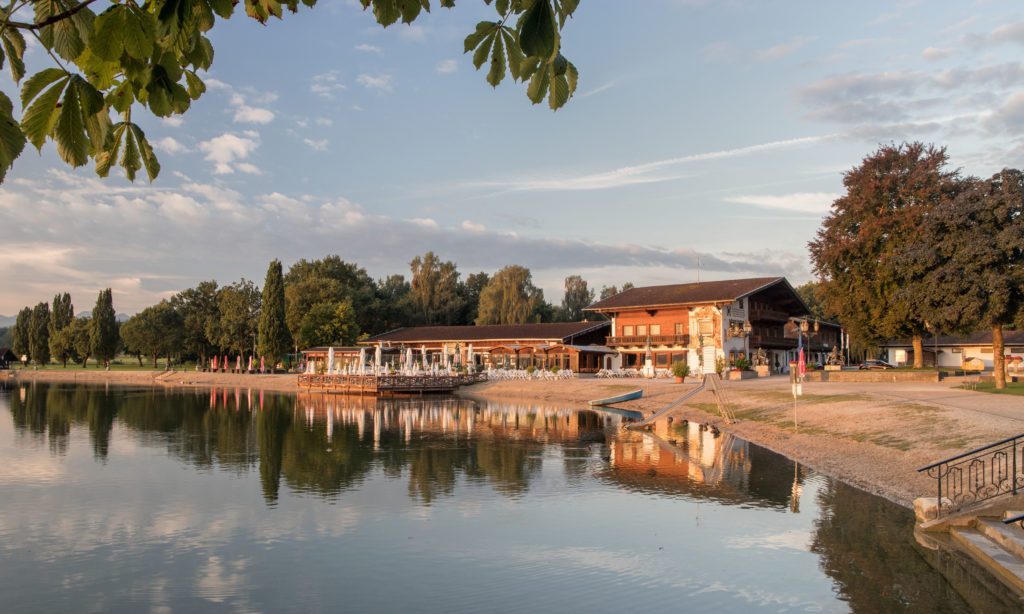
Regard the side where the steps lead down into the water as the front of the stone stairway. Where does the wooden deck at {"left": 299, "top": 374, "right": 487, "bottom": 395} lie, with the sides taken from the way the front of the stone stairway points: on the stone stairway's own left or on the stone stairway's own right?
on the stone stairway's own right

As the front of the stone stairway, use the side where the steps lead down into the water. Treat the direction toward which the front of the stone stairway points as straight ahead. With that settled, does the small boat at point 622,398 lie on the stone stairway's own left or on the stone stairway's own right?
on the stone stairway's own right

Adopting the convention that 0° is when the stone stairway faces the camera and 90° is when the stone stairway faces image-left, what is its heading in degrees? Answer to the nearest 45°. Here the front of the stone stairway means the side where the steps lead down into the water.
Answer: approximately 45°

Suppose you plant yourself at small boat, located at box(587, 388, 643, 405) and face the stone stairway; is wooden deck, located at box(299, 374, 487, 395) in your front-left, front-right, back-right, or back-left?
back-right
